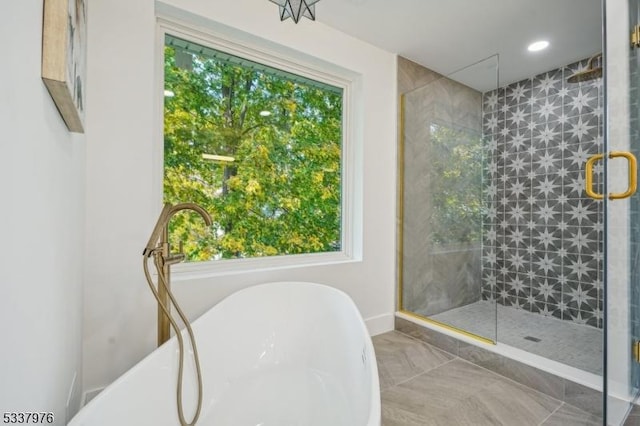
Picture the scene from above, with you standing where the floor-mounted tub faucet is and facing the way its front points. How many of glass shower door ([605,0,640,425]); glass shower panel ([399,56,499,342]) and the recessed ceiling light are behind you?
0

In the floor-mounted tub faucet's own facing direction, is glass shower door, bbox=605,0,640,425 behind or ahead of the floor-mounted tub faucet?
ahead

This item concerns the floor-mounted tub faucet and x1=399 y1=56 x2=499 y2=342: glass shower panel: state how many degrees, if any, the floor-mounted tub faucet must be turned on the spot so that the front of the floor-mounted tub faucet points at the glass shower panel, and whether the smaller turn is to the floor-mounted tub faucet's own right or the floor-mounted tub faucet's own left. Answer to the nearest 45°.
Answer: approximately 45° to the floor-mounted tub faucet's own left
